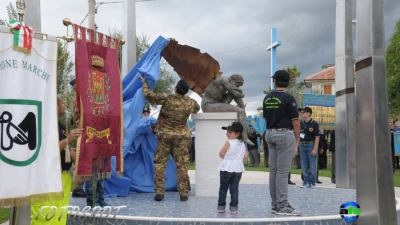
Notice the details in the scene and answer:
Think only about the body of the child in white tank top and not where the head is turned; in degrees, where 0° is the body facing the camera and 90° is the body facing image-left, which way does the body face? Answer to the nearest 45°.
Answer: approximately 135°

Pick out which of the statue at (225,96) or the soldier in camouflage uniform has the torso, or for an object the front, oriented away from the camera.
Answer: the soldier in camouflage uniform

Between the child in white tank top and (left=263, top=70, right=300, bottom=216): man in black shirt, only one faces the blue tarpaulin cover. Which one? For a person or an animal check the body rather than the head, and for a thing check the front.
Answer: the child in white tank top

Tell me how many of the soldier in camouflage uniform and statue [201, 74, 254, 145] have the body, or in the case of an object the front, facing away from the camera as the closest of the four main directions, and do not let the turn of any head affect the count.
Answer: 1

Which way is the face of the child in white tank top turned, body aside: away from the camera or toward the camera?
toward the camera

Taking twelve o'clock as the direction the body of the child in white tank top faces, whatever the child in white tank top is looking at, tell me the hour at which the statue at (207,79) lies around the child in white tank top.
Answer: The statue is roughly at 1 o'clock from the child in white tank top.

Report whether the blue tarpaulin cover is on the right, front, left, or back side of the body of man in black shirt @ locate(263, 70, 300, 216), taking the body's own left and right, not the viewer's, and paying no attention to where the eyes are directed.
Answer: left

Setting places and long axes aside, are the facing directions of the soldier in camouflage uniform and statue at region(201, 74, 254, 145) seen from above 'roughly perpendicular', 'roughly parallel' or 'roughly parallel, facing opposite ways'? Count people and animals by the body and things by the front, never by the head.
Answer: roughly perpendicular

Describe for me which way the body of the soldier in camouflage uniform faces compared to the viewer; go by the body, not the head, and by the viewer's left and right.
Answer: facing away from the viewer
